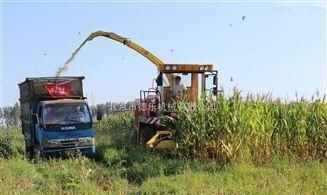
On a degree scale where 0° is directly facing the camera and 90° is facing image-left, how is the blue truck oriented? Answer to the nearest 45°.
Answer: approximately 0°
